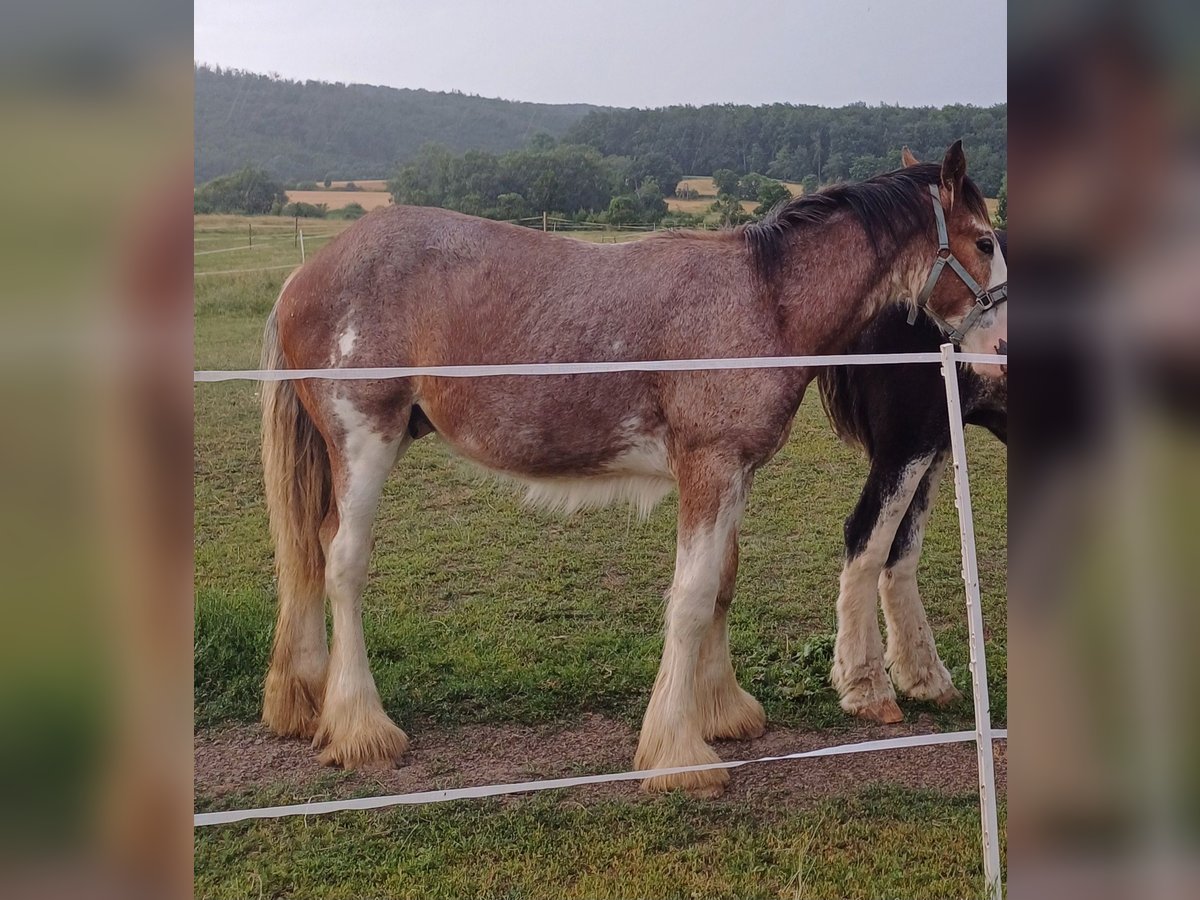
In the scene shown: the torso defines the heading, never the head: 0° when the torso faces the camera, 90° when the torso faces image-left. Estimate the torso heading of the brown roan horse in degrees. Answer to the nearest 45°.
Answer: approximately 270°

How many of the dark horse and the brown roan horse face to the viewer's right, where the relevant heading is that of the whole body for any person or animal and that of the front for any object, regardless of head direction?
2

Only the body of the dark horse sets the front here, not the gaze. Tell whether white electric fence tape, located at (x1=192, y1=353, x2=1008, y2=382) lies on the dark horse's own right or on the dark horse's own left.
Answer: on the dark horse's own right

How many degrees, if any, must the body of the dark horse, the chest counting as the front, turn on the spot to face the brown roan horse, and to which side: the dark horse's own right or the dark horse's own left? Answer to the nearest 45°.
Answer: approximately 135° to the dark horse's own right

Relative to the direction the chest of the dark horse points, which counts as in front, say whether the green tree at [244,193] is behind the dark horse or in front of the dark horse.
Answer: behind

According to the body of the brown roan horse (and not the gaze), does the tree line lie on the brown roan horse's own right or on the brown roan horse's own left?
on the brown roan horse's own left

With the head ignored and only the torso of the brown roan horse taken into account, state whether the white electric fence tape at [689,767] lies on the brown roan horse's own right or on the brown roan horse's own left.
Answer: on the brown roan horse's own right

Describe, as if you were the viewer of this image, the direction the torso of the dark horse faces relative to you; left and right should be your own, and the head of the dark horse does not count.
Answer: facing to the right of the viewer
